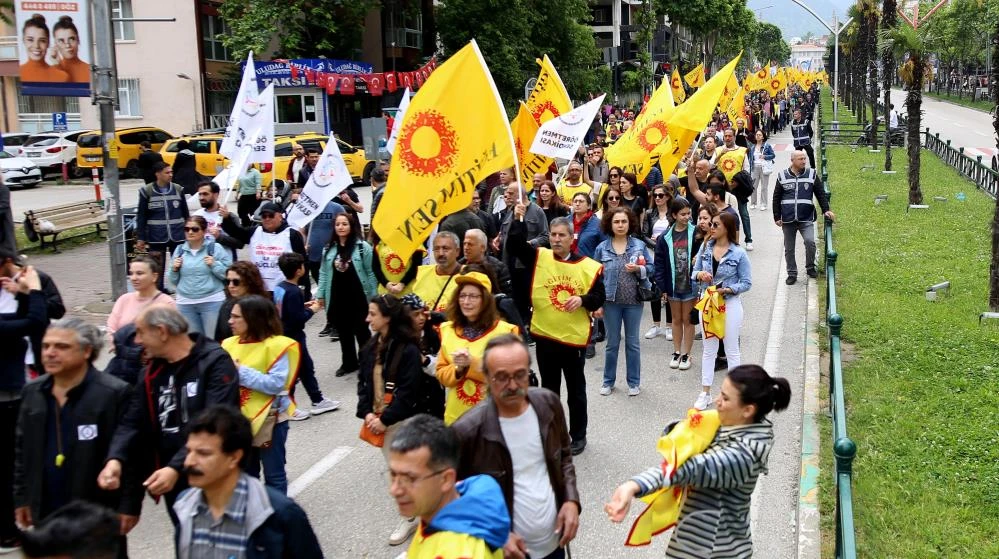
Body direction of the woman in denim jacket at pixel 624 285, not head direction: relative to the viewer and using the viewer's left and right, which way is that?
facing the viewer

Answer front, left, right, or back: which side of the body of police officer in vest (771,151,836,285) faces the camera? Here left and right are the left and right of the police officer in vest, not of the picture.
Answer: front

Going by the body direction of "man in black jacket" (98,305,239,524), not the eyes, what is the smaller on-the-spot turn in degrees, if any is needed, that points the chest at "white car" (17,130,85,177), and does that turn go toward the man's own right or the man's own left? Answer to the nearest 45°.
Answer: approximately 135° to the man's own right

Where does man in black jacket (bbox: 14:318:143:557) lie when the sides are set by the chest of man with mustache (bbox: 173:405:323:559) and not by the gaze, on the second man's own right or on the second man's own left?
on the second man's own right

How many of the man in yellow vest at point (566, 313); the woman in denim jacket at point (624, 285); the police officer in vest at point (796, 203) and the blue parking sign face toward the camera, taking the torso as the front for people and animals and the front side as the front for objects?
4

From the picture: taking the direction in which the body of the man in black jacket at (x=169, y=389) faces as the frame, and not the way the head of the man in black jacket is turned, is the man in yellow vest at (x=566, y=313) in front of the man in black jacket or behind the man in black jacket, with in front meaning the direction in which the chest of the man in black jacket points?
behind

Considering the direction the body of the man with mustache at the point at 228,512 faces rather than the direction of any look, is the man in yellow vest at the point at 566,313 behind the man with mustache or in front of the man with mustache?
behind

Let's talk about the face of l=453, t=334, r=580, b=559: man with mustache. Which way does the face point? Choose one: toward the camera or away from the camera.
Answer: toward the camera

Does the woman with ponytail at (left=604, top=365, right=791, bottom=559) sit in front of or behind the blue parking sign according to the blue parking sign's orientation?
in front

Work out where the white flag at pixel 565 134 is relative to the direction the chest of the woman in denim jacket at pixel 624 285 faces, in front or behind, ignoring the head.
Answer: behind

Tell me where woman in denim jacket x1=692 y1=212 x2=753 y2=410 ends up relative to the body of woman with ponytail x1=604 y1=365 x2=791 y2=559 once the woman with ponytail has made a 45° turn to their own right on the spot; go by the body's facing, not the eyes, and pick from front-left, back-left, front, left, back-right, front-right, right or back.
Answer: front-right
